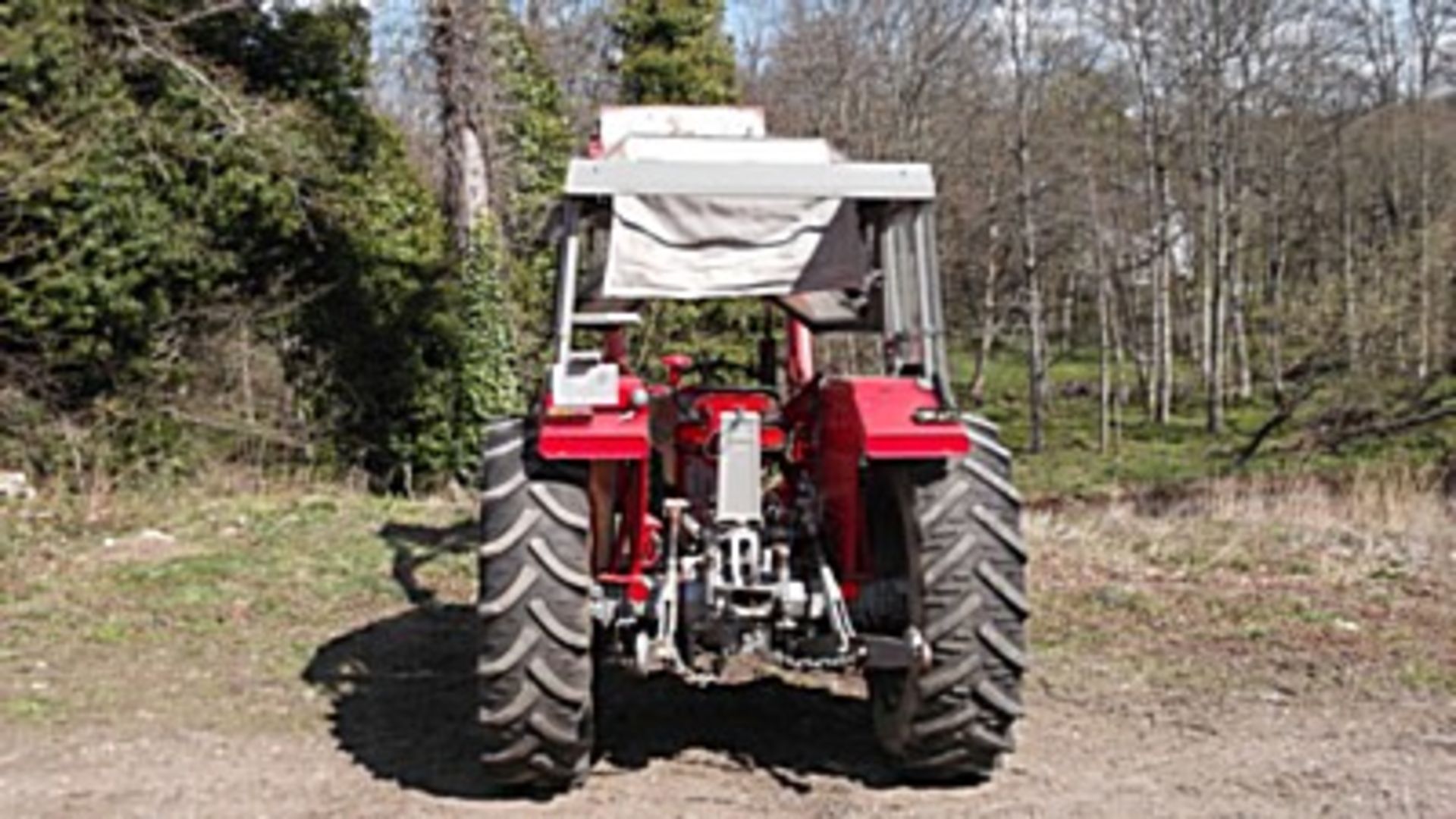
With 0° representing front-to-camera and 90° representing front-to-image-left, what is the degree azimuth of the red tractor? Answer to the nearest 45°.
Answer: approximately 180°

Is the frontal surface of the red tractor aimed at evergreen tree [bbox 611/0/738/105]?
yes
